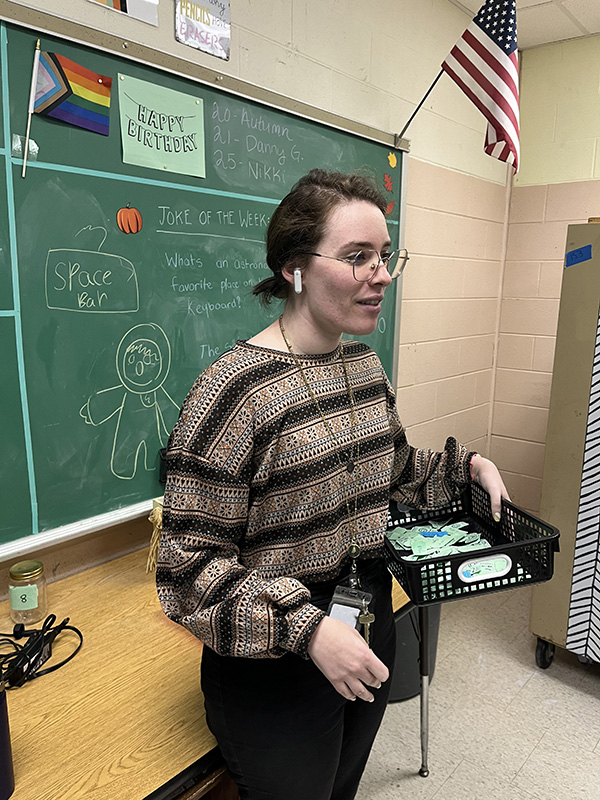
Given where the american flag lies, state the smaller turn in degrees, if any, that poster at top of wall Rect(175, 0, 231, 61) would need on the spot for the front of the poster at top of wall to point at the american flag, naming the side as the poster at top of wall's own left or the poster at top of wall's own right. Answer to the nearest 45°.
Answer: approximately 45° to the poster at top of wall's own left

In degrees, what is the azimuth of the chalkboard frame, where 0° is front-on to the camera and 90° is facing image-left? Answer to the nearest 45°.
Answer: approximately 315°

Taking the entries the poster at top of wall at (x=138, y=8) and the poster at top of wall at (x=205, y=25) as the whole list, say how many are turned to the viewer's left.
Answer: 0

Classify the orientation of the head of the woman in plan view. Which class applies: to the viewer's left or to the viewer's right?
to the viewer's right

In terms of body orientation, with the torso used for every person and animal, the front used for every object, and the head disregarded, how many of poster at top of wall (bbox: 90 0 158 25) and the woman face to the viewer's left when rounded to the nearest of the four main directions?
0

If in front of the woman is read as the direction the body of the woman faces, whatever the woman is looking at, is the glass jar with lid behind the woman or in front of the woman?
behind

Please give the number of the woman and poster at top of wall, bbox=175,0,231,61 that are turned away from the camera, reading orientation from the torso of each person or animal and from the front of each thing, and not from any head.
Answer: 0

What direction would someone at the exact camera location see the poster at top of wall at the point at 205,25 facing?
facing the viewer and to the right of the viewer

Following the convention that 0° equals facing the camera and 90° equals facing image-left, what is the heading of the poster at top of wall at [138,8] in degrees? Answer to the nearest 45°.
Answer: approximately 315°
